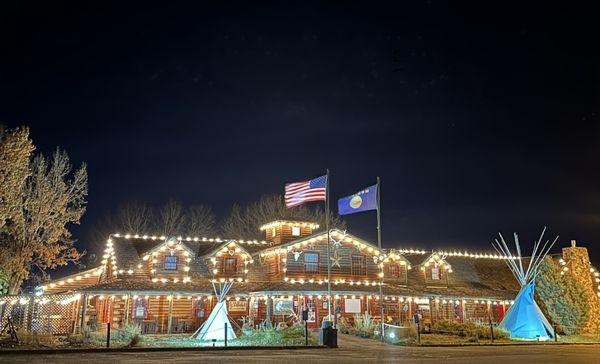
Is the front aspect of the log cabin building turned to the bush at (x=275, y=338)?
yes

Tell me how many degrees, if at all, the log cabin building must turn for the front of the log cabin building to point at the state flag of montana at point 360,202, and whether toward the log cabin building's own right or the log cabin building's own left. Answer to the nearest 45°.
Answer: approximately 45° to the log cabin building's own left

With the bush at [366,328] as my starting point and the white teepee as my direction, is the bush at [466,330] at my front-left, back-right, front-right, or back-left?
back-left

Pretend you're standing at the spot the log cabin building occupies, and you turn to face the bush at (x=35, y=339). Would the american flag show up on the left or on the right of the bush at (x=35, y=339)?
left

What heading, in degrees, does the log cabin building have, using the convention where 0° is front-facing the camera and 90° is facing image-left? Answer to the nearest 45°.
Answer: approximately 0°

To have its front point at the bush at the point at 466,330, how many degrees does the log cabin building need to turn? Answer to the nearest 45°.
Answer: approximately 45° to its left
